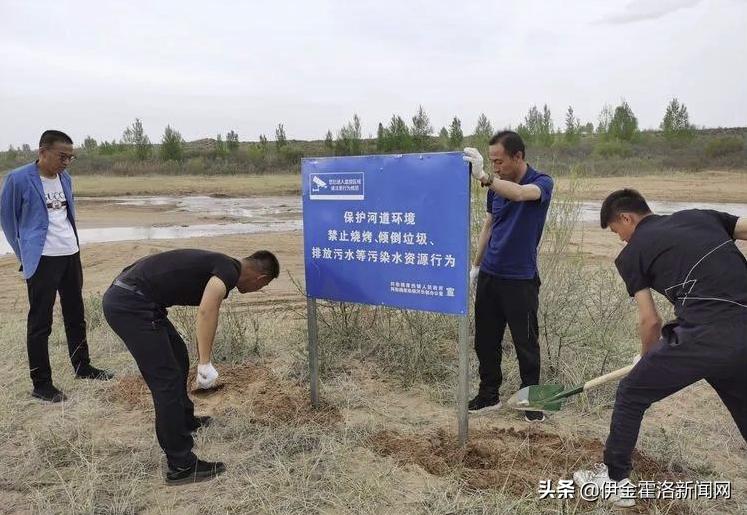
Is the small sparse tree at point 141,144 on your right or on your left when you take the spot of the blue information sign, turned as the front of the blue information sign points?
on your right

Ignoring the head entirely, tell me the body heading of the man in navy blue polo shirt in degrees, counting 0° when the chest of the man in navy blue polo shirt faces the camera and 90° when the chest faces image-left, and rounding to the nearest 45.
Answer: approximately 45°

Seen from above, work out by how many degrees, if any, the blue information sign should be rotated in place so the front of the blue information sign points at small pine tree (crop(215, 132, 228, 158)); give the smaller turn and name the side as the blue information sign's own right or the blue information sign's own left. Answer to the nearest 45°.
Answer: approximately 135° to the blue information sign's own right

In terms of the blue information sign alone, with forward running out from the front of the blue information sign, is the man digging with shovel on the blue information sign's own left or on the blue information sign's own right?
on the blue information sign's own left

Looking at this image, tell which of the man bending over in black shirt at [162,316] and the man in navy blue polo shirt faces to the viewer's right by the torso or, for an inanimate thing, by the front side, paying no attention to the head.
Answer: the man bending over in black shirt

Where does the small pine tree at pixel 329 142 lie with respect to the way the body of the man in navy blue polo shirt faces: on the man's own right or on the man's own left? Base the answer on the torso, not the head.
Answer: on the man's own right

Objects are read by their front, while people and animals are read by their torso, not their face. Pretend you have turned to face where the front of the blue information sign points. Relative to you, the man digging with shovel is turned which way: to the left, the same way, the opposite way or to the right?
to the right

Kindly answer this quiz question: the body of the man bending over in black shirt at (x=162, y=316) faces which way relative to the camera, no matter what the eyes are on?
to the viewer's right
